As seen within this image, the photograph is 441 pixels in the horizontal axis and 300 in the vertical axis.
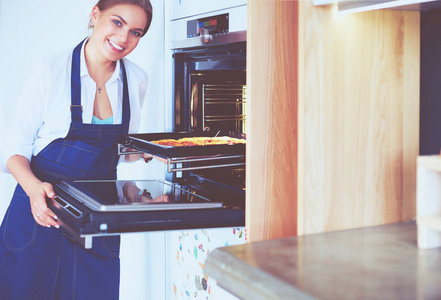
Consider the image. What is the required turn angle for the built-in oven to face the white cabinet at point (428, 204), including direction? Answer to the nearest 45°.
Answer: approximately 45° to its left

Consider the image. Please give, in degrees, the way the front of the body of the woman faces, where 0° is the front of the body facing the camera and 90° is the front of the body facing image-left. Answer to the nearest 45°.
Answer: approximately 315°
